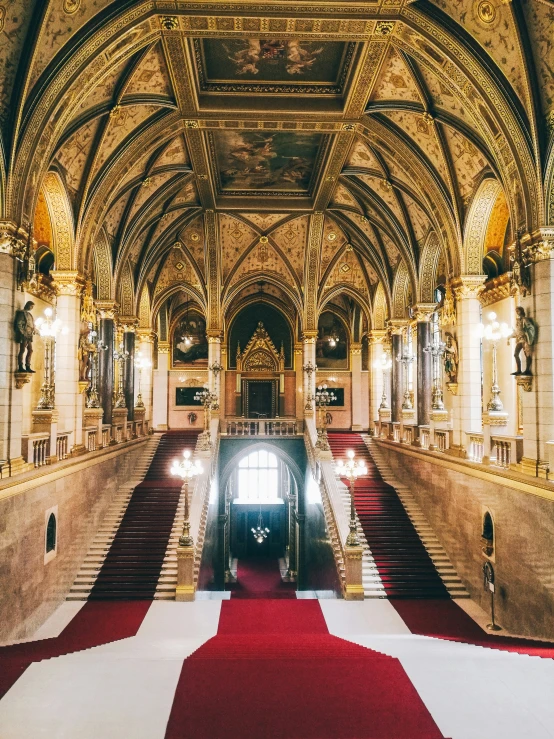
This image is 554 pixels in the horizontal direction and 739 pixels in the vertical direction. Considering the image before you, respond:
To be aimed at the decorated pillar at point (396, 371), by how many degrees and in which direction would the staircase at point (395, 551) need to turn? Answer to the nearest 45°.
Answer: approximately 180°

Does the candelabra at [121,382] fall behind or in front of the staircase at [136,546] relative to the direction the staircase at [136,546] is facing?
behind

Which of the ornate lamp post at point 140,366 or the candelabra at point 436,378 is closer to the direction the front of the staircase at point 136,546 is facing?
the candelabra

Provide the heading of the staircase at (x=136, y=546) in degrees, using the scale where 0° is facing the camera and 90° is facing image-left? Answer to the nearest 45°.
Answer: approximately 0°

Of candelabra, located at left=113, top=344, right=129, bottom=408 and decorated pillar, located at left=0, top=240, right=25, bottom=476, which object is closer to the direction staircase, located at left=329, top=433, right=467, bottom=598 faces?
the decorated pillar

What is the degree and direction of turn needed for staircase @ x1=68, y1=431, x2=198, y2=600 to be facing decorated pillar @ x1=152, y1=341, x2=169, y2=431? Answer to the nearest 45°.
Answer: approximately 180°

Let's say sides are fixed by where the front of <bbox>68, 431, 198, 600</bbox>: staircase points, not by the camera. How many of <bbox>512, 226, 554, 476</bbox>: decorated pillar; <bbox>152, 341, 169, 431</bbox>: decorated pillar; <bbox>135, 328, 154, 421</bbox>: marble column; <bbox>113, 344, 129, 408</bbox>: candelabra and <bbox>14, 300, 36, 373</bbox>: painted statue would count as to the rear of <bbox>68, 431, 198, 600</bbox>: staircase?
3

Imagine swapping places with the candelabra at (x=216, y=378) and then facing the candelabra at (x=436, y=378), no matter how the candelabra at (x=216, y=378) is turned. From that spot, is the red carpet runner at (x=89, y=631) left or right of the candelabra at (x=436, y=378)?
right

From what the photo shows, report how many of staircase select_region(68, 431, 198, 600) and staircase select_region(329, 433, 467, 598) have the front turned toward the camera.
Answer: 2

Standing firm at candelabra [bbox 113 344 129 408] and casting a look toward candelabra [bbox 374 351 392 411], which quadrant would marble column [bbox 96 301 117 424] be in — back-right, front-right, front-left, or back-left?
back-right

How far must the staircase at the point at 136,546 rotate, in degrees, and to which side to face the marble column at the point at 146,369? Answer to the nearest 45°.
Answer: approximately 180°

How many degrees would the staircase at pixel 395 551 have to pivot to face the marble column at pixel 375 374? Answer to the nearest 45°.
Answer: approximately 180°
